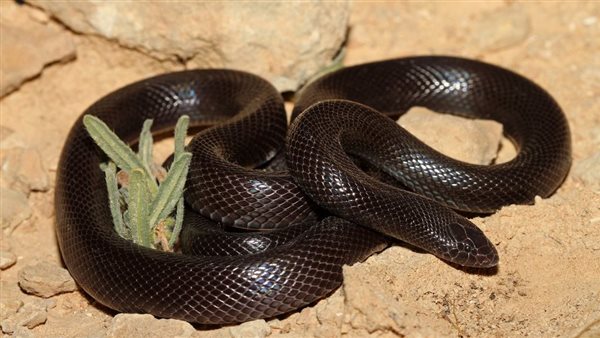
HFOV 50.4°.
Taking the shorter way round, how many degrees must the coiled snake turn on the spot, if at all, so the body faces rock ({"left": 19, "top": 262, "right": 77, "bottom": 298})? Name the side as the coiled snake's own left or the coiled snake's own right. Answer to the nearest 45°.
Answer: approximately 135° to the coiled snake's own right

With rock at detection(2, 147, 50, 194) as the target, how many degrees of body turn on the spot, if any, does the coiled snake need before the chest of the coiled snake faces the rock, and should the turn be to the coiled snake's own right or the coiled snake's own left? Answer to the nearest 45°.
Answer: approximately 135° to the coiled snake's own right

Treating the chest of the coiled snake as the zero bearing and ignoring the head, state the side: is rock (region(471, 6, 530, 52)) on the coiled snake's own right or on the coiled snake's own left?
on the coiled snake's own left

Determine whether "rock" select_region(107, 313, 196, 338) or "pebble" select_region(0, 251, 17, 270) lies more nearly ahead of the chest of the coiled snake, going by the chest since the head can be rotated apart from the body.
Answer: the rock

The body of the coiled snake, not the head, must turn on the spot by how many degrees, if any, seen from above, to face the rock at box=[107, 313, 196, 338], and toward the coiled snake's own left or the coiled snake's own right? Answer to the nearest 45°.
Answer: approximately 90° to the coiled snake's own right

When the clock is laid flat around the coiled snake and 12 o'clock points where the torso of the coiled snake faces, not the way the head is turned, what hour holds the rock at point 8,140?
The rock is roughly at 5 o'clock from the coiled snake.

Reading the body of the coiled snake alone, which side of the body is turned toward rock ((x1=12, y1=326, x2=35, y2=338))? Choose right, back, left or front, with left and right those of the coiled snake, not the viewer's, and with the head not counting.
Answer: right

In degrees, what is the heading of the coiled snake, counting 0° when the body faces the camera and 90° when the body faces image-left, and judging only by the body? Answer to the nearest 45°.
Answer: approximately 315°
